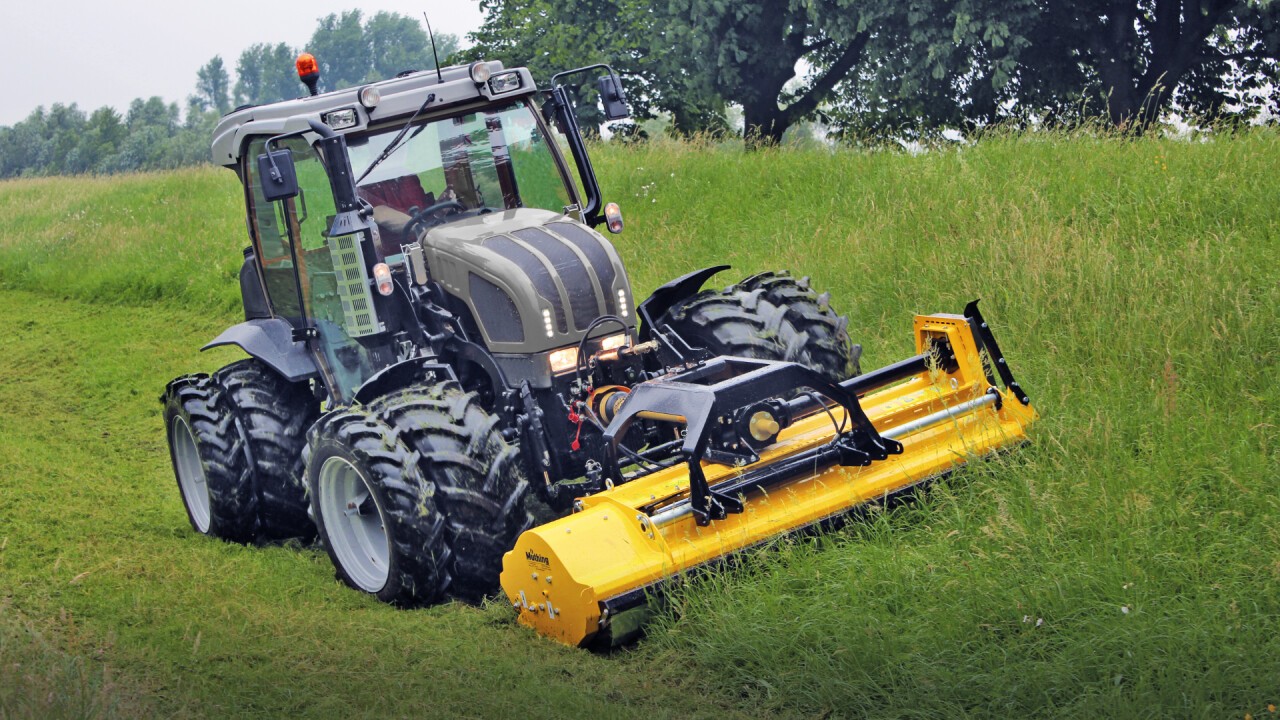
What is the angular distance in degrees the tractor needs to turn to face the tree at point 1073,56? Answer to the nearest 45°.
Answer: approximately 90° to its left

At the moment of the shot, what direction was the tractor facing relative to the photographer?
facing the viewer and to the right of the viewer

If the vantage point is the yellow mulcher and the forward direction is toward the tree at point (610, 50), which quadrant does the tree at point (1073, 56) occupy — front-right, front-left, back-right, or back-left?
front-right

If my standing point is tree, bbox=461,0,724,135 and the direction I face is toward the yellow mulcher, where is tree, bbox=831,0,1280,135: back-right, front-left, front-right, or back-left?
front-left

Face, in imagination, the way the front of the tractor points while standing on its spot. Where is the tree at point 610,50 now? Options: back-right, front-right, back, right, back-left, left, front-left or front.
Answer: back-left

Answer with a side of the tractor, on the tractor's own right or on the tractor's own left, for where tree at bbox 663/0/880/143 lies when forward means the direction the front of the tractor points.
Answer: on the tractor's own left
